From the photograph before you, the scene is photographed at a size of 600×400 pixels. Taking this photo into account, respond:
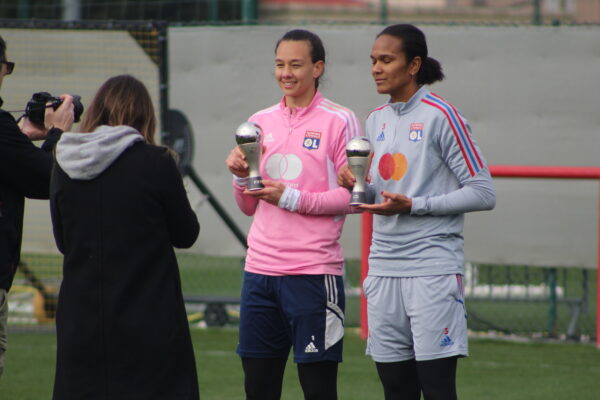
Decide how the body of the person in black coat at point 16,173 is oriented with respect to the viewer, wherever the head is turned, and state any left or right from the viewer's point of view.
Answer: facing to the right of the viewer

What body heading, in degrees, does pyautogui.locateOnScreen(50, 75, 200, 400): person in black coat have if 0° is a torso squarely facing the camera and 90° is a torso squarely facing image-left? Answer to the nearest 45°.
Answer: approximately 225°

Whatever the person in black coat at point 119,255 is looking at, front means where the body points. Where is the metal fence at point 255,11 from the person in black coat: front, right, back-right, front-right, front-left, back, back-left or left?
front-left

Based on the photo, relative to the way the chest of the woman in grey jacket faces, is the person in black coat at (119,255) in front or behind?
in front

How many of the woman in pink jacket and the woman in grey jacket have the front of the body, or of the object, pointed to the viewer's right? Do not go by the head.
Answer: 0

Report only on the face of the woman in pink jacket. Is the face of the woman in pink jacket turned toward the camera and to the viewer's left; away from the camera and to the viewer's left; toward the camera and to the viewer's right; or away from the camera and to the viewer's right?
toward the camera and to the viewer's left

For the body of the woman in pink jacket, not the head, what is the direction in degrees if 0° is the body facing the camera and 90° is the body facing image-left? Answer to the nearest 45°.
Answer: approximately 45°

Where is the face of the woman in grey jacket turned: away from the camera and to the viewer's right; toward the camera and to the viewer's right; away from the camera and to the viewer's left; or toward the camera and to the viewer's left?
toward the camera and to the viewer's left

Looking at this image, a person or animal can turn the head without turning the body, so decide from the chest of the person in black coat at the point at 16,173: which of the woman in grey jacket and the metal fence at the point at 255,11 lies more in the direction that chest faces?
the woman in grey jacket

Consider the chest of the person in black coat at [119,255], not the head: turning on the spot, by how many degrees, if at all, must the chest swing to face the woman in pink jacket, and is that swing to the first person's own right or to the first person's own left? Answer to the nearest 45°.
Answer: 0° — they already face them

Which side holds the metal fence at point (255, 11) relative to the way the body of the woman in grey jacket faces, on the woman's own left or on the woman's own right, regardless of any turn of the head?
on the woman's own right

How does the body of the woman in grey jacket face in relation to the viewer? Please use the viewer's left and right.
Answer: facing the viewer and to the left of the viewer

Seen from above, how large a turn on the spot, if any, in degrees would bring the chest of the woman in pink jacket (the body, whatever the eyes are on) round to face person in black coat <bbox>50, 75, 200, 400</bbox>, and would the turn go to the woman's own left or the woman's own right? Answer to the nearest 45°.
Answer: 0° — they already face them

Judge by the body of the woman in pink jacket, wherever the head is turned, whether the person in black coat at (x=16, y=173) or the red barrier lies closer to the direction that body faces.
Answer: the person in black coat
